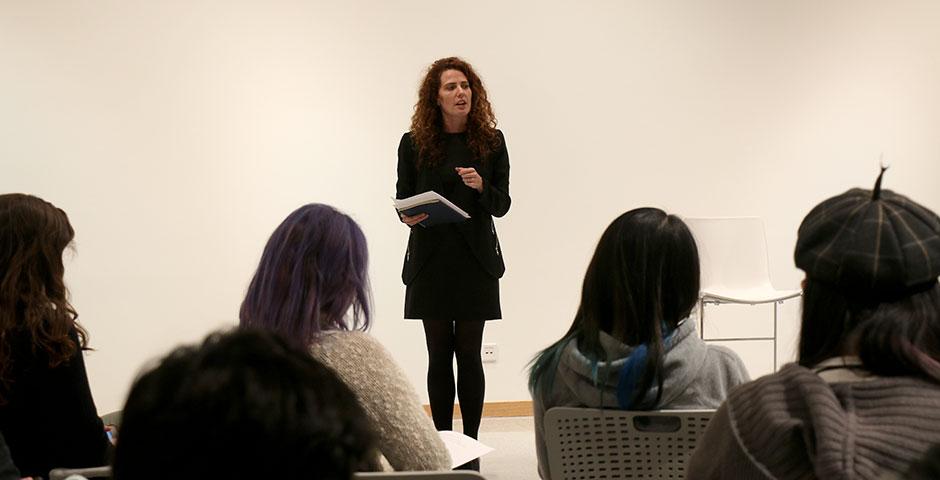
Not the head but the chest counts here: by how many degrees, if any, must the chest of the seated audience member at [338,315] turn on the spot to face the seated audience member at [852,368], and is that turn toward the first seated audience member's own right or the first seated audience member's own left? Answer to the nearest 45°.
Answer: approximately 90° to the first seated audience member's own right

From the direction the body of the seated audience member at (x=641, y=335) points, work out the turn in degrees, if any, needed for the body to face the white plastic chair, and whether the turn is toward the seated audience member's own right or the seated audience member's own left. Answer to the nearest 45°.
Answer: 0° — they already face it

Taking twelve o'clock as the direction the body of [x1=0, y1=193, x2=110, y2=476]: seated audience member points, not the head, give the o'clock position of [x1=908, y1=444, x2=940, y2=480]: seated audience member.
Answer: [x1=908, y1=444, x2=940, y2=480]: seated audience member is roughly at 4 o'clock from [x1=0, y1=193, x2=110, y2=476]: seated audience member.

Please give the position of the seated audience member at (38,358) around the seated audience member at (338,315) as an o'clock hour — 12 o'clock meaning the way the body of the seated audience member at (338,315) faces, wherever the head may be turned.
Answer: the seated audience member at (38,358) is roughly at 8 o'clock from the seated audience member at (338,315).

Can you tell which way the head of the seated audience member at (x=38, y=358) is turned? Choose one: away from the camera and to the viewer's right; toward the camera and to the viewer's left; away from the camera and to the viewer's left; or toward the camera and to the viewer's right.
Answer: away from the camera and to the viewer's right

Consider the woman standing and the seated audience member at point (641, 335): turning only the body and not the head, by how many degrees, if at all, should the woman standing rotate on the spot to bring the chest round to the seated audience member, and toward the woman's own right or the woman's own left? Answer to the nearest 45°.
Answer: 0° — they already face them

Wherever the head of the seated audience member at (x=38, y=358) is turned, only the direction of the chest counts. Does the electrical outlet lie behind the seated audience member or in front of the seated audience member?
in front

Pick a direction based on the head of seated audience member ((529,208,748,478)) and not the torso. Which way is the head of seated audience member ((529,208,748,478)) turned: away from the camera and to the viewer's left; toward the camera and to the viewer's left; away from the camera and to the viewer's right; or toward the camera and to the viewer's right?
away from the camera and to the viewer's left

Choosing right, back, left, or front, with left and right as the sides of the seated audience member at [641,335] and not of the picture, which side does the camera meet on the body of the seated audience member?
back

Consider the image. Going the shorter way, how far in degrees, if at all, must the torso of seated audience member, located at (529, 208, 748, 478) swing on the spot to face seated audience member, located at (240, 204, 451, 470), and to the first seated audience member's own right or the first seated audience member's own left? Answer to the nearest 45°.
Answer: approximately 90° to the first seated audience member's own left

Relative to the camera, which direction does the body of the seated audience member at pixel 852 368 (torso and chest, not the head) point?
away from the camera

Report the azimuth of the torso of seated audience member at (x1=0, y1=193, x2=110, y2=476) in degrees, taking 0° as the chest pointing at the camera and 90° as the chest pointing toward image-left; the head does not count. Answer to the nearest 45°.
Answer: approximately 225°

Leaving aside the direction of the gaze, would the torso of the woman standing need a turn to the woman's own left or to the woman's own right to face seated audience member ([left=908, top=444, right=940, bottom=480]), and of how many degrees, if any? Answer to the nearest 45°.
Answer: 0° — they already face them

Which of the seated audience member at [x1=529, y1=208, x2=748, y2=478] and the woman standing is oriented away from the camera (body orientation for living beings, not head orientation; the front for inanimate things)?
the seated audience member
